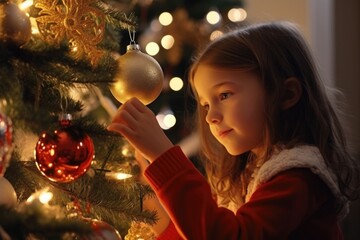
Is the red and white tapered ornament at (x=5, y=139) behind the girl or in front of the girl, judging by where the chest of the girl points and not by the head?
in front

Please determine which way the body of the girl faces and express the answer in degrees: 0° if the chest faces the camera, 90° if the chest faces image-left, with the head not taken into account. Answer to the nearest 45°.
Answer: approximately 45°

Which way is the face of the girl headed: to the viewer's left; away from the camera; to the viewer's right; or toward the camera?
to the viewer's left
